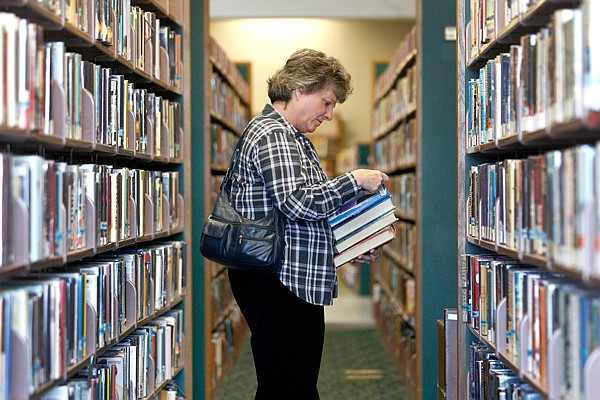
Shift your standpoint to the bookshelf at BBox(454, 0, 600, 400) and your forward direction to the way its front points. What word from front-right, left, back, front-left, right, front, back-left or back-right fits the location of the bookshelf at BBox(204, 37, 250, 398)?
right

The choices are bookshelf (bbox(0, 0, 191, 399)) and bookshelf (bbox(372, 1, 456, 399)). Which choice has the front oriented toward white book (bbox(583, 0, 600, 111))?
bookshelf (bbox(0, 0, 191, 399))

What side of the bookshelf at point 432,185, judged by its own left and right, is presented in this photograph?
left

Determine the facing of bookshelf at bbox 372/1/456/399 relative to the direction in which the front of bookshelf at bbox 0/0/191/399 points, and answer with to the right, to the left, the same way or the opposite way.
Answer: the opposite way

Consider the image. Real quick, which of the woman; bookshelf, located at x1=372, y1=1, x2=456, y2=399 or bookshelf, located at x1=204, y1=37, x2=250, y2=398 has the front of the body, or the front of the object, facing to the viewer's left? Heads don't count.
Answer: bookshelf, located at x1=372, y1=1, x2=456, y2=399

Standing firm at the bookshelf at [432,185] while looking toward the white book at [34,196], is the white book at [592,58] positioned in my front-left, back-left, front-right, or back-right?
front-left

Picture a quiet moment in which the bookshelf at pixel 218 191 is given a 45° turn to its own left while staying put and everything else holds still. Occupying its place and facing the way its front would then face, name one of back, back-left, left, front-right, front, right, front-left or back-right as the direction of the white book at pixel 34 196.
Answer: back-right

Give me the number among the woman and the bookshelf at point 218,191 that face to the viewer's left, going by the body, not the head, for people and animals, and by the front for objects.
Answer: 0

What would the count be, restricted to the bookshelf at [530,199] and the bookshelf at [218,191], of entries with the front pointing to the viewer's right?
1

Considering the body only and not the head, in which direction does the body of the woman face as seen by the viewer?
to the viewer's right

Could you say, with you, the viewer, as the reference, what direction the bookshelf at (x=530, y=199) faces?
facing the viewer and to the left of the viewer

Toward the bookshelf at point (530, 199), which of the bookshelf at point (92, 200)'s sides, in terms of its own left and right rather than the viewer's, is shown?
front

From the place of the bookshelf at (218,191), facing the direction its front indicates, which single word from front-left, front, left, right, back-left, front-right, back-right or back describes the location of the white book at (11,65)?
right

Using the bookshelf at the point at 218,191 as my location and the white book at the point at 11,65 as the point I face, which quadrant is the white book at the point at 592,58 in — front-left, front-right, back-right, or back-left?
front-left

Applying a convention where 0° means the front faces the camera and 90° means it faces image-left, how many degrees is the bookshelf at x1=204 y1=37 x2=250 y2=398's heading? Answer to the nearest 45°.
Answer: approximately 270°
